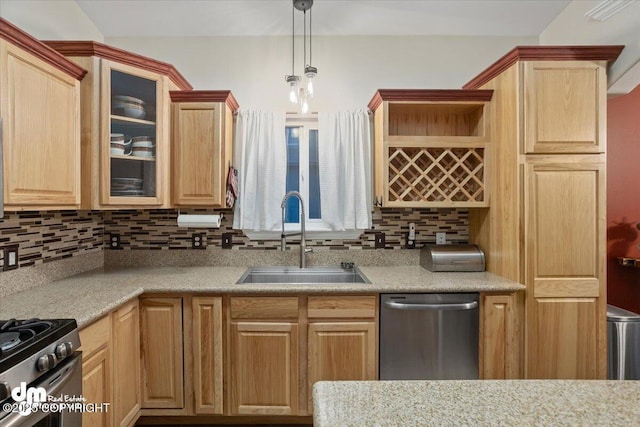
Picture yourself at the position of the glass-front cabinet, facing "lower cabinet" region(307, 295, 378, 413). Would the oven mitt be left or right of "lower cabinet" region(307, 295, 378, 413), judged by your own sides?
left

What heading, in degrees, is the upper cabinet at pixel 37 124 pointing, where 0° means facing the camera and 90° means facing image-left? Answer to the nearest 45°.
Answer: approximately 315°

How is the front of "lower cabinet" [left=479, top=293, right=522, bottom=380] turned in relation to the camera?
facing the viewer

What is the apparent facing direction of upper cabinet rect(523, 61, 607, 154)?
toward the camera

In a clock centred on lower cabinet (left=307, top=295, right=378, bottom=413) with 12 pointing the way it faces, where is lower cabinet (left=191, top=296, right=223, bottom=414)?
lower cabinet (left=191, top=296, right=223, bottom=414) is roughly at 3 o'clock from lower cabinet (left=307, top=295, right=378, bottom=413).

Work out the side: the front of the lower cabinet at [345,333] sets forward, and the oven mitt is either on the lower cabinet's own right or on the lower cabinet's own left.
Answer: on the lower cabinet's own right

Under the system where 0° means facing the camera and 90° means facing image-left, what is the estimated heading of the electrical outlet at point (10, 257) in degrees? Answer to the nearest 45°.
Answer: approximately 315°

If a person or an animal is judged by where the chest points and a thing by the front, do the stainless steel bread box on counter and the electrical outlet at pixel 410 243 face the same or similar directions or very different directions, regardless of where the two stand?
same or similar directions

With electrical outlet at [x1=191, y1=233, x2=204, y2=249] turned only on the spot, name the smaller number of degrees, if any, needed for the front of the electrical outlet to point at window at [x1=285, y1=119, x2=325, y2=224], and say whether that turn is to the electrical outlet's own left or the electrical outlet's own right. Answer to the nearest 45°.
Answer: approximately 90° to the electrical outlet's own left

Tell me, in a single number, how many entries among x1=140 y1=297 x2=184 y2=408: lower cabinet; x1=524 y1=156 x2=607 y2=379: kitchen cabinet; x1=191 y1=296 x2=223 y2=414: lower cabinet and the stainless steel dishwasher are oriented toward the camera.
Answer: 4

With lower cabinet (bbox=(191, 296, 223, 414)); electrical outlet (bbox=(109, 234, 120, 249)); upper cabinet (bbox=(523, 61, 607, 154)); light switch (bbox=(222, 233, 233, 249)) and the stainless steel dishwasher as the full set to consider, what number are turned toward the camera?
5

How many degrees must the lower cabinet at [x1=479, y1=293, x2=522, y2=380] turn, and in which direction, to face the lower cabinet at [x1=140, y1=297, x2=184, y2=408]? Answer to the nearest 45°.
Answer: approximately 45° to its right

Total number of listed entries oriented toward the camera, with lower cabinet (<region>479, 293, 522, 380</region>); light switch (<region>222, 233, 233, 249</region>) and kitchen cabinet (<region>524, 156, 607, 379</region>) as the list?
3

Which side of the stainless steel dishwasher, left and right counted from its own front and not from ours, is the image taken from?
front

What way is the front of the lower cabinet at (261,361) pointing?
toward the camera

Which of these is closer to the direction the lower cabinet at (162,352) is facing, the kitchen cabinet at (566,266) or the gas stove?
the gas stove

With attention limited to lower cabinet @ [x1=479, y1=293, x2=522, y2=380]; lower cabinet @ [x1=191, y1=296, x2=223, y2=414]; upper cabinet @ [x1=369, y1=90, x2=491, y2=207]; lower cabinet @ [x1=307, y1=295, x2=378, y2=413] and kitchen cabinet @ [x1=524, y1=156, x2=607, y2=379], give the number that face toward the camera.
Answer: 5

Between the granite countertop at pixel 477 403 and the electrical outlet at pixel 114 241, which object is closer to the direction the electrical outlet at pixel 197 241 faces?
the granite countertop
